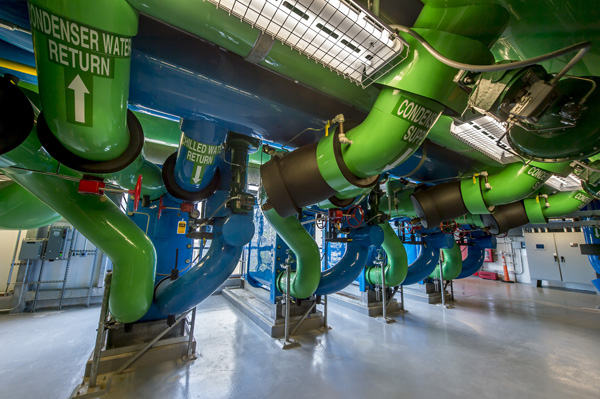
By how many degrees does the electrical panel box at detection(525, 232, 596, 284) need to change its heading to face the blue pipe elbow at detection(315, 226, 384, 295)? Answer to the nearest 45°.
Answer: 0° — it already faces it

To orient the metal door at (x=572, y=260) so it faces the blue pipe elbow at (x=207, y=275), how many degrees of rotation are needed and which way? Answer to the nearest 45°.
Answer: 0° — it already faces it

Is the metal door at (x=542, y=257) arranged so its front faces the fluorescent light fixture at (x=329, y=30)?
yes

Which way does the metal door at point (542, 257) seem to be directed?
toward the camera

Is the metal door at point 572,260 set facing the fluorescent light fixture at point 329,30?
yes

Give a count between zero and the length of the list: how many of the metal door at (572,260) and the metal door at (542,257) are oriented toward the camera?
2

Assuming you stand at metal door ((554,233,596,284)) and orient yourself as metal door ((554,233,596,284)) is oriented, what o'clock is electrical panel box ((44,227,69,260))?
The electrical panel box is roughly at 1 o'clock from the metal door.

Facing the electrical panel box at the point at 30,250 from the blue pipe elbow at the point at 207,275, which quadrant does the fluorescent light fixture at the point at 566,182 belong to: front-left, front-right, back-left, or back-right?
back-right

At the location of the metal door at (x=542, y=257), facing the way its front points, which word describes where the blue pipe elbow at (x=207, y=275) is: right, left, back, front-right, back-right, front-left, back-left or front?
front

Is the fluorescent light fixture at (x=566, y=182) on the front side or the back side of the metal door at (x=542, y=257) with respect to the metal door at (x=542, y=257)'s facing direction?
on the front side

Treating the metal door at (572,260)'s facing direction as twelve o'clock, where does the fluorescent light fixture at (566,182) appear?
The fluorescent light fixture is roughly at 12 o'clock from the metal door.

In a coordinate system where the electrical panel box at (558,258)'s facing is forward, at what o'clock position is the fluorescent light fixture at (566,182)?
The fluorescent light fixture is roughly at 12 o'clock from the electrical panel box.

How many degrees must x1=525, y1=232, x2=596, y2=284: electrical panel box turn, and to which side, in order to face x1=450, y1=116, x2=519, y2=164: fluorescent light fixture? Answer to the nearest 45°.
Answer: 0° — it already faces it

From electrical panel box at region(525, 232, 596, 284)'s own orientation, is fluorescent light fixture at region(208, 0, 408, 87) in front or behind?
in front

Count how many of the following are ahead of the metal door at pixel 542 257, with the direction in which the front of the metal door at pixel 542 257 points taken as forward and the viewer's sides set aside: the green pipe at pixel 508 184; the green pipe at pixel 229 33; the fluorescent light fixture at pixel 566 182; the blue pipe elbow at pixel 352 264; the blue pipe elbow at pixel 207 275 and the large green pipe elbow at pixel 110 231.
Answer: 6
